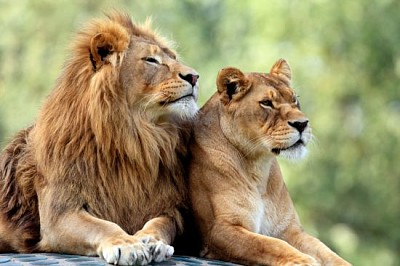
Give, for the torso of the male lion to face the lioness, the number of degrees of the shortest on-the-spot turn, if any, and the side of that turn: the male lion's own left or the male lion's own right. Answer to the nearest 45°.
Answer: approximately 45° to the male lion's own left

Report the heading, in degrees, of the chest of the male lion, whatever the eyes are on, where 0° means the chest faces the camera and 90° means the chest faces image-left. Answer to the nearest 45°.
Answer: approximately 315°

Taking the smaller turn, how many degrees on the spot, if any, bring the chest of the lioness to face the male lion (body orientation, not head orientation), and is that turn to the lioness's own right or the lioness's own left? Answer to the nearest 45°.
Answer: approximately 135° to the lioness's own right

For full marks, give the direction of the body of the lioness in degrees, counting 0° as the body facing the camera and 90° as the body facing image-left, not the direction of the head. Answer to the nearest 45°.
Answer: approximately 315°
